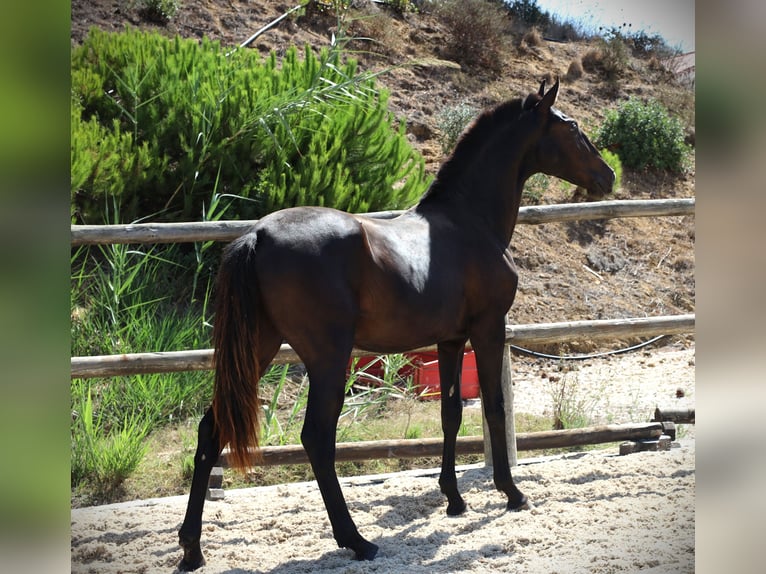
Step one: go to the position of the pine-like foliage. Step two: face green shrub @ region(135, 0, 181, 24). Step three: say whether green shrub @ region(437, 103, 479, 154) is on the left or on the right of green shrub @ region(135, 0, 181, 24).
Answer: right

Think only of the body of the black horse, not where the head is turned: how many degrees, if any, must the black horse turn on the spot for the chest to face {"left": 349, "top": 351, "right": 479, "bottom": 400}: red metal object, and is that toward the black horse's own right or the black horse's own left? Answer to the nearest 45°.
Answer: approximately 45° to the black horse's own left

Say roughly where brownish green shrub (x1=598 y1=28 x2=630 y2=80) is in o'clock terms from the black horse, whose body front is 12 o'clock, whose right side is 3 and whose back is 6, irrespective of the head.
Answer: The brownish green shrub is roughly at 11 o'clock from the black horse.

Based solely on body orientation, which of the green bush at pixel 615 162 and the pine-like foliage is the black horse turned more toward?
the green bush

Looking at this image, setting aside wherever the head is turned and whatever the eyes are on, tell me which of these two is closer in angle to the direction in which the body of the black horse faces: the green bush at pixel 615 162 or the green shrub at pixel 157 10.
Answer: the green bush

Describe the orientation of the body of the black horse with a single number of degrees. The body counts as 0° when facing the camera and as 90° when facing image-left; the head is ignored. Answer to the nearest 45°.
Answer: approximately 225°

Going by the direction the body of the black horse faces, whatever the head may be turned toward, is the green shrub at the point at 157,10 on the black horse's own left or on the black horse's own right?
on the black horse's own left
